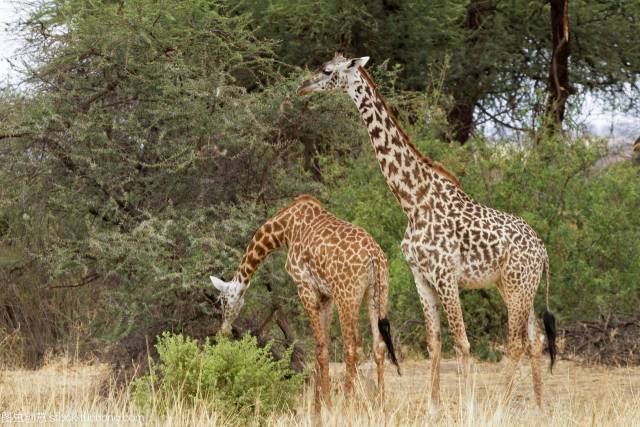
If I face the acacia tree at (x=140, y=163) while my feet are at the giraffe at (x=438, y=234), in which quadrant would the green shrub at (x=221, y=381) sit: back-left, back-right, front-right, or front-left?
front-left

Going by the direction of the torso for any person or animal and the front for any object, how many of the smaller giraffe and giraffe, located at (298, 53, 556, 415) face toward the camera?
0

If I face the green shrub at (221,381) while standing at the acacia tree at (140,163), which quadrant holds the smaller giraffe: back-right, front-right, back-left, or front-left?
front-left

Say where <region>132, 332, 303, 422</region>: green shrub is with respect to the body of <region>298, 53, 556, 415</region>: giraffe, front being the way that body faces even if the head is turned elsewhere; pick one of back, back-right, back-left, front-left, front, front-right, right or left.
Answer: front

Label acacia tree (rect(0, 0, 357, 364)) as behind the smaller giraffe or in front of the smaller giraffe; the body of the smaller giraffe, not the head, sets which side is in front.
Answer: in front

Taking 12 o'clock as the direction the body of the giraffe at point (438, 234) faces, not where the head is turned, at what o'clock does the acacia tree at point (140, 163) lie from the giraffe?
The acacia tree is roughly at 1 o'clock from the giraffe.

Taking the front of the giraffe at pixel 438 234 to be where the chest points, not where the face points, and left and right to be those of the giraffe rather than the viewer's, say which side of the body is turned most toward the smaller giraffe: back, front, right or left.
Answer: front

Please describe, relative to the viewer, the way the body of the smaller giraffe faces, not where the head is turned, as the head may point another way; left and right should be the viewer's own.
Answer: facing away from the viewer and to the left of the viewer

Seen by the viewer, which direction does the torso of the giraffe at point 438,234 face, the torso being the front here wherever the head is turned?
to the viewer's left

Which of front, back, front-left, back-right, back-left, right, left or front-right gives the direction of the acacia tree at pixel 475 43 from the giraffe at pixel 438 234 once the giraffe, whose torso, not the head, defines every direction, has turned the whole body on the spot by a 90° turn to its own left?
back
